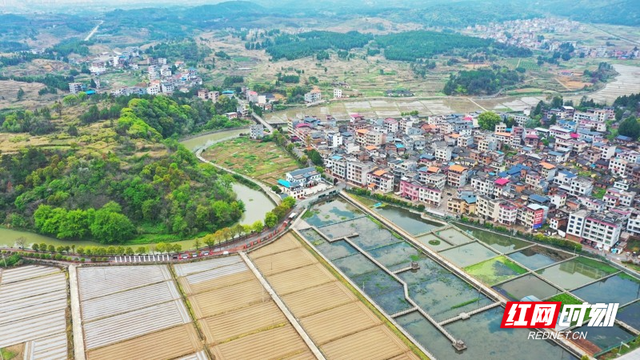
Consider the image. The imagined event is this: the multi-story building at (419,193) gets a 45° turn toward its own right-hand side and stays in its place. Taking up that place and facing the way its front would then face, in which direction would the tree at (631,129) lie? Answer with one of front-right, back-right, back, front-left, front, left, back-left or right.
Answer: back-right

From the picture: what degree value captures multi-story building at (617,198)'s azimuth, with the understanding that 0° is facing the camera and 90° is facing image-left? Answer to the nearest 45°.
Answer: approximately 45°

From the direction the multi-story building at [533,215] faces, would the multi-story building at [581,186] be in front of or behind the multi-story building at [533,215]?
behind

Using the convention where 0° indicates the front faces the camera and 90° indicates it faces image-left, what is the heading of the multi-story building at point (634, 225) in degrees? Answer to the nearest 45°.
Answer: approximately 45°

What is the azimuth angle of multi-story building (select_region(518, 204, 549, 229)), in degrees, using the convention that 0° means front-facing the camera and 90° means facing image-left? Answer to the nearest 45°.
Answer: approximately 45°

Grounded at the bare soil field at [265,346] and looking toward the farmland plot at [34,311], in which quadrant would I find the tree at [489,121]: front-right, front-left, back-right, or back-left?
back-right

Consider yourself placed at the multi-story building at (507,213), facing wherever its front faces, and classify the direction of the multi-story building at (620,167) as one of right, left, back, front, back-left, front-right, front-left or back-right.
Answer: back
